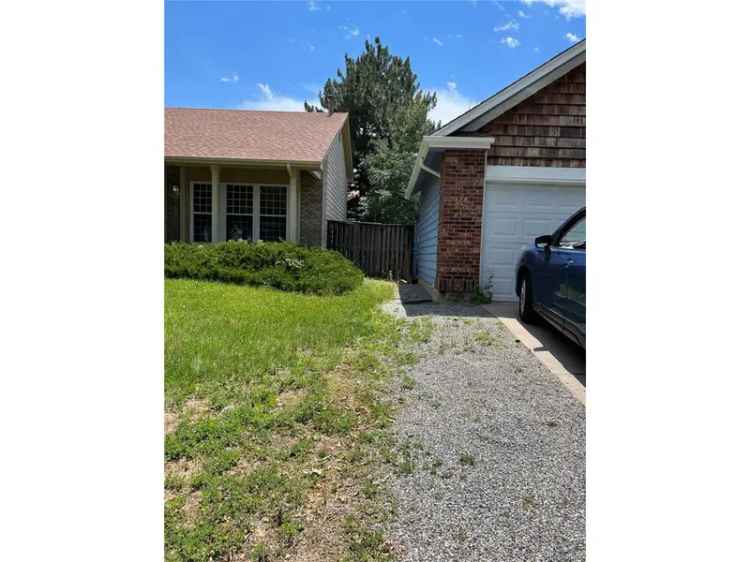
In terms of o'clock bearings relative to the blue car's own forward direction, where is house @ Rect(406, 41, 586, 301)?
The house is roughly at 1 o'clock from the blue car.

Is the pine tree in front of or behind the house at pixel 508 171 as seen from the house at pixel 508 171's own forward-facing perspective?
behind

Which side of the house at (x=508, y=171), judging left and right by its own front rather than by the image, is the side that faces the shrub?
right

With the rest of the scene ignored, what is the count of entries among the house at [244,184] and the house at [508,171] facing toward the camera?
2

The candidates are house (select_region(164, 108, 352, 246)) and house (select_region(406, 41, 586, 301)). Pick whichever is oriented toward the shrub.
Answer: house (select_region(164, 108, 352, 246))

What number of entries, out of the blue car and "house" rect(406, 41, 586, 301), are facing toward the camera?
1

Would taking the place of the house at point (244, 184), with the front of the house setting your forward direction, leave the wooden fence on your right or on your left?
on your left

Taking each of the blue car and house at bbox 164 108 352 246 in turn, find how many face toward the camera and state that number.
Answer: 1

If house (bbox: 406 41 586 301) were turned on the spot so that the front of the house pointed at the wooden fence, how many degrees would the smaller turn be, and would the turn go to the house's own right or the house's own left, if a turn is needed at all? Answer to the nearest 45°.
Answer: approximately 135° to the house's own right

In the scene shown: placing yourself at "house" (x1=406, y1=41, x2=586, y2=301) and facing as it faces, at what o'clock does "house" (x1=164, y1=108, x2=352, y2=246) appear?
"house" (x1=164, y1=108, x2=352, y2=246) is roughly at 4 o'clock from "house" (x1=406, y1=41, x2=586, y2=301).

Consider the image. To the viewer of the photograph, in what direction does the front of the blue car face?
facing away from the viewer and to the left of the viewer
